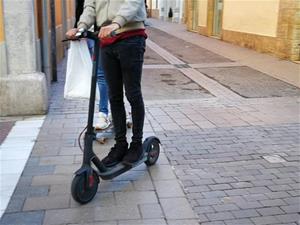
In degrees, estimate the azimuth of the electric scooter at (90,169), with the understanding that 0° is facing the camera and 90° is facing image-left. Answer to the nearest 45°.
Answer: approximately 45°

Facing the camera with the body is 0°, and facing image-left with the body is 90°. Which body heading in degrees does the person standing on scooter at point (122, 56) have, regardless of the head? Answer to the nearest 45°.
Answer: approximately 45°
